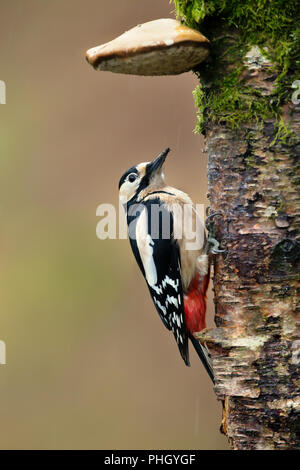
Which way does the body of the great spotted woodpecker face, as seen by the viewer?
to the viewer's right
